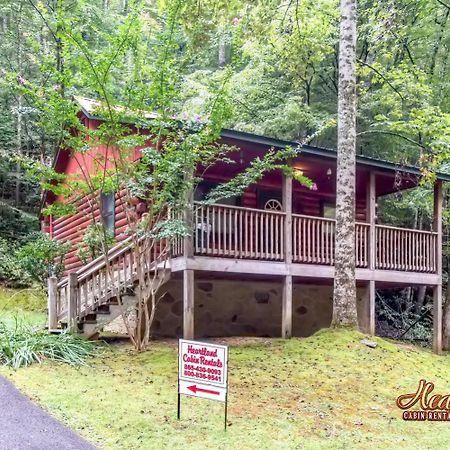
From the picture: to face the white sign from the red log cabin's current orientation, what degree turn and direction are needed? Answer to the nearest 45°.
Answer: approximately 45° to its right

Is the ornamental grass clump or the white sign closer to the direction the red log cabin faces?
the white sign

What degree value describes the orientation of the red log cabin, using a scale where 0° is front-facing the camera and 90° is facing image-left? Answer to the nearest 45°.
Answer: approximately 315°

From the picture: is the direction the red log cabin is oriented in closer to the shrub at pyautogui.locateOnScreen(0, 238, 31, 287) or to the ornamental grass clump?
the ornamental grass clump

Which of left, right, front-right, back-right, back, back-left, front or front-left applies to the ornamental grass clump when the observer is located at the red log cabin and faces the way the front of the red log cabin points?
right

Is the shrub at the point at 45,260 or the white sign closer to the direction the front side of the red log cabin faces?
the white sign
